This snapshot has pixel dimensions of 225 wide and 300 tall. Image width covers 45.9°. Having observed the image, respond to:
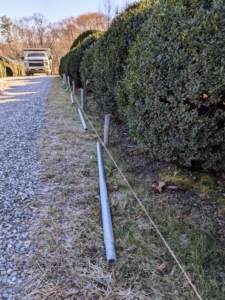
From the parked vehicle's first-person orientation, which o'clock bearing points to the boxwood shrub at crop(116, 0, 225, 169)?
The boxwood shrub is roughly at 12 o'clock from the parked vehicle.

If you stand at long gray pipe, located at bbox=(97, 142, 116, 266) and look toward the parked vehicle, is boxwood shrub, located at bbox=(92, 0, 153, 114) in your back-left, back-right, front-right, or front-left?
front-right

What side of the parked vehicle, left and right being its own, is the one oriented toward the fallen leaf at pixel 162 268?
front

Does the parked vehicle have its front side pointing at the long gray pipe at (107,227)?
yes

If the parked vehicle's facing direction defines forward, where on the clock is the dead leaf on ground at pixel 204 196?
The dead leaf on ground is roughly at 12 o'clock from the parked vehicle.

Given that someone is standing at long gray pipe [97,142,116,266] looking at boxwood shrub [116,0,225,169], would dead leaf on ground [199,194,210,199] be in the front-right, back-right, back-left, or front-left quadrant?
front-right

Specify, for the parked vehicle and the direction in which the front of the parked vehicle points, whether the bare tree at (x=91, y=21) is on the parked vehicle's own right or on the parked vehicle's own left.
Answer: on the parked vehicle's own left

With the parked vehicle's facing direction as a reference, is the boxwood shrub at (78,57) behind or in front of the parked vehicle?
in front

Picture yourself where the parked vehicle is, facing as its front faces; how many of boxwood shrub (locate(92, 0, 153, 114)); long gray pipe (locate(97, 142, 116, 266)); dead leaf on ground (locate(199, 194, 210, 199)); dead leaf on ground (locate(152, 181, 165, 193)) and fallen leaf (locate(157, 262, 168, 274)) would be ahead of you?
5

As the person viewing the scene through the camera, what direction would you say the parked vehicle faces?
facing the viewer

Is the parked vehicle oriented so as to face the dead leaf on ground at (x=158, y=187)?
yes
